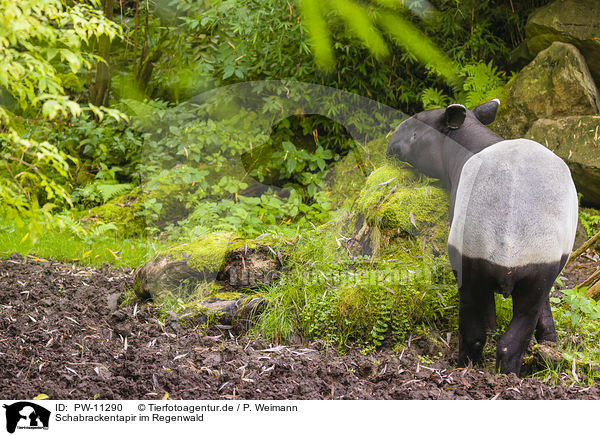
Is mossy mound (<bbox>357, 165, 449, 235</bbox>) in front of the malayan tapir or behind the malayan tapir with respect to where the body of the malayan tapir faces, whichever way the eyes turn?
in front

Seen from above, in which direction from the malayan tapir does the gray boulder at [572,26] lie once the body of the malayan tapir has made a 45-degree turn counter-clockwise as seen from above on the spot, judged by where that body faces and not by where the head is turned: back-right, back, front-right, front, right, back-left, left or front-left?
front-right

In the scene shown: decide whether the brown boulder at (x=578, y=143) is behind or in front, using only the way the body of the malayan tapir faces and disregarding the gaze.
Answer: in front

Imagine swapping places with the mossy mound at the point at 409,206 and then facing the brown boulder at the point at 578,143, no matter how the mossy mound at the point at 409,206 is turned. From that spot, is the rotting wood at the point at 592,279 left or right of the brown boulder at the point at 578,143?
right

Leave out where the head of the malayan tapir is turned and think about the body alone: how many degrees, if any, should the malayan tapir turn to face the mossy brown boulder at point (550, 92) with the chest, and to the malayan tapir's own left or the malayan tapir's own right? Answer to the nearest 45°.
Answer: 0° — it already faces it

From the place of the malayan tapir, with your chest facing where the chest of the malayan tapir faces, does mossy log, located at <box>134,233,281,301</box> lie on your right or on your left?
on your left

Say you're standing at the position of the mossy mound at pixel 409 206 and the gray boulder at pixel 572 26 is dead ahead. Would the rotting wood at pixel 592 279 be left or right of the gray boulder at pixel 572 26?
right

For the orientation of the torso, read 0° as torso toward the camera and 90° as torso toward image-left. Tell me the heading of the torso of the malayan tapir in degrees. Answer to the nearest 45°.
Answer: approximately 180°
